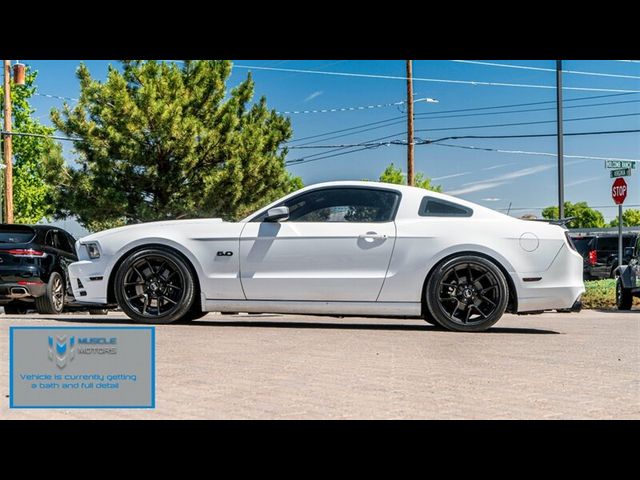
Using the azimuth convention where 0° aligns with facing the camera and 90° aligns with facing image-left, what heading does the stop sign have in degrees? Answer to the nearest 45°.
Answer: approximately 45°

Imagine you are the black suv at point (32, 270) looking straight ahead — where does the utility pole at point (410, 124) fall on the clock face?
The utility pole is roughly at 12 o'clock from the black suv.

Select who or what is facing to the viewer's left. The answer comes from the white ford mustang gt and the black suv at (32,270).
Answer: the white ford mustang gt

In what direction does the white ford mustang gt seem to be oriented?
to the viewer's left

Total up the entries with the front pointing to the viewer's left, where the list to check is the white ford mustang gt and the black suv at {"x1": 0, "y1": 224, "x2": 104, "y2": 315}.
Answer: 1

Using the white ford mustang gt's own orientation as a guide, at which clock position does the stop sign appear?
The stop sign is roughly at 4 o'clock from the white ford mustang gt.

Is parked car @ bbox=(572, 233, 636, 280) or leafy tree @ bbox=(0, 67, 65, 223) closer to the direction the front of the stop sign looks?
the leafy tree

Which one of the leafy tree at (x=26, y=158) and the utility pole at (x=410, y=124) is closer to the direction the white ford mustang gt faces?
the leafy tree
